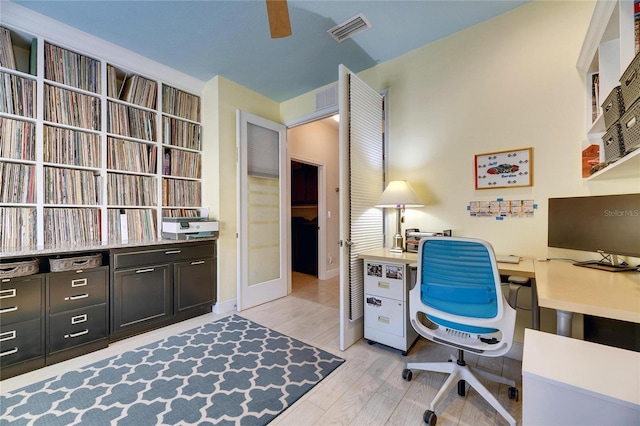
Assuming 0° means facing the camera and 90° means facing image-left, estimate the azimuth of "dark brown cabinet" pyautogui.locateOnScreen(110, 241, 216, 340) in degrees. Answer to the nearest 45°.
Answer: approximately 315°

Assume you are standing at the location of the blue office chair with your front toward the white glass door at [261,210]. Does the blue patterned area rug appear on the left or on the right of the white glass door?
left

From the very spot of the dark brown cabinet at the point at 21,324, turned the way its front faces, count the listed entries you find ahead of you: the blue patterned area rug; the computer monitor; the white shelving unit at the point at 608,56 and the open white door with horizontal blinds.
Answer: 4

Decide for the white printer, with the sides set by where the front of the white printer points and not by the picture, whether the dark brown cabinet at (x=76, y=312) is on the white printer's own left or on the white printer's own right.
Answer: on the white printer's own right

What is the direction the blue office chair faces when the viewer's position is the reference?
facing away from the viewer and to the right of the viewer

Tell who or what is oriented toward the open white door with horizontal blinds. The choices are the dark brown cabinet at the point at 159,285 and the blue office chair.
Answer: the dark brown cabinet

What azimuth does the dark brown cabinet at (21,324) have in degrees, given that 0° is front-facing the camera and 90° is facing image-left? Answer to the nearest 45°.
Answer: approximately 315°

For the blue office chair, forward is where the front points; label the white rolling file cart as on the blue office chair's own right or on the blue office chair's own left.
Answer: on the blue office chair's own left

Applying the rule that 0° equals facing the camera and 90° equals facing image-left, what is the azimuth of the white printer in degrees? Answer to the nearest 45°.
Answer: approximately 315°

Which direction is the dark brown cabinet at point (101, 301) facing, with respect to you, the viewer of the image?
facing the viewer and to the right of the viewer

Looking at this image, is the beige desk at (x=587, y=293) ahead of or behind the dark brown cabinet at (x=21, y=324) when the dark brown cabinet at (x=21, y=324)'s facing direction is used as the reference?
ahead
